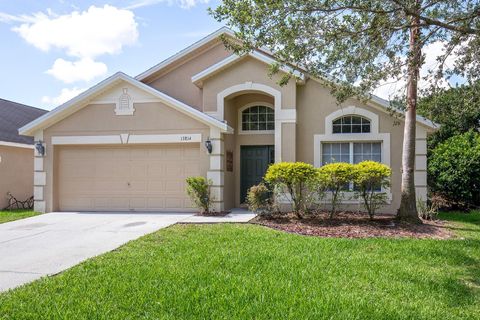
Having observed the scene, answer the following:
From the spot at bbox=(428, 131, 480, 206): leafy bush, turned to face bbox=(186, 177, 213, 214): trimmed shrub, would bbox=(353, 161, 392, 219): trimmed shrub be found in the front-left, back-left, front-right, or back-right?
front-left

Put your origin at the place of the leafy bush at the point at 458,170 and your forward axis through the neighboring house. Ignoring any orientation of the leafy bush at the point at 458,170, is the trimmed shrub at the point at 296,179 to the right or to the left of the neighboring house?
left

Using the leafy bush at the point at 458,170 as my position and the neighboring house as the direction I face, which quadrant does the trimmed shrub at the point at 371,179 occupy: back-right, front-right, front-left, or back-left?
front-left

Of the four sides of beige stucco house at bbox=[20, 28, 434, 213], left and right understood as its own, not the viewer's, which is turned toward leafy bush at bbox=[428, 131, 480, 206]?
left

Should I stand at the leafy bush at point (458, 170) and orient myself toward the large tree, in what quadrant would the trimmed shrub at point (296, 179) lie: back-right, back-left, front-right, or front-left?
front-right

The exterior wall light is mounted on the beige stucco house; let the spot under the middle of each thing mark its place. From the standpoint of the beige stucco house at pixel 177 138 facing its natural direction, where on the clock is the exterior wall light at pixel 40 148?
The exterior wall light is roughly at 3 o'clock from the beige stucco house.

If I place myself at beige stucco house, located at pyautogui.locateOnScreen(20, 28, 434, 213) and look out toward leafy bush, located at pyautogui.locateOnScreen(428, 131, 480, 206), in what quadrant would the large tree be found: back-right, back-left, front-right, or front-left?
front-right

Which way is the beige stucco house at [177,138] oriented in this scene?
toward the camera

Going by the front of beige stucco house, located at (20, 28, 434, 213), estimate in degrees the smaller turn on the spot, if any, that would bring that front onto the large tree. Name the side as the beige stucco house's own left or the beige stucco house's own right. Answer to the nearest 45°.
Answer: approximately 45° to the beige stucco house's own left

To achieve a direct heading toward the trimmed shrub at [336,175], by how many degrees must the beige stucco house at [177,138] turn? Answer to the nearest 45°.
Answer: approximately 45° to its left

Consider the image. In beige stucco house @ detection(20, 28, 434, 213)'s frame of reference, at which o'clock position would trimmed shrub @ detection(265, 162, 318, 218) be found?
The trimmed shrub is roughly at 10 o'clock from the beige stucco house.
